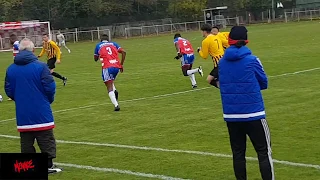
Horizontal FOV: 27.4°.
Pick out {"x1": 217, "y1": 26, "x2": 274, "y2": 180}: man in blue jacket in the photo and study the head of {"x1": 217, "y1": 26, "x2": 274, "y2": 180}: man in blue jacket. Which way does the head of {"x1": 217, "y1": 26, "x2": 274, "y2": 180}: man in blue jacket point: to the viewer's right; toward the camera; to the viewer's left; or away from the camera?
away from the camera

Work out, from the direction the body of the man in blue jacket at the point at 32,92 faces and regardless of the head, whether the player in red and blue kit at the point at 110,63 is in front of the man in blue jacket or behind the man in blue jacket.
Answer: in front

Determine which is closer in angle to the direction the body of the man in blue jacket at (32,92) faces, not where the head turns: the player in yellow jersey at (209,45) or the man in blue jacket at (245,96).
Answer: the player in yellow jersey

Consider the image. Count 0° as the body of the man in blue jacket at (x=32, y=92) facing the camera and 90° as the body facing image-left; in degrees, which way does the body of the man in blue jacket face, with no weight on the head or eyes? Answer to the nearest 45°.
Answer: approximately 180°

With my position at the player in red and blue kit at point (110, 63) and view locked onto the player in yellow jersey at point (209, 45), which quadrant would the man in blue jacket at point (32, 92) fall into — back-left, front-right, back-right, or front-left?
back-right

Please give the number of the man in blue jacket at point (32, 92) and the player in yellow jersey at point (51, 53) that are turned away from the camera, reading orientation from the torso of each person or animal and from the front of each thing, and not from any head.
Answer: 1

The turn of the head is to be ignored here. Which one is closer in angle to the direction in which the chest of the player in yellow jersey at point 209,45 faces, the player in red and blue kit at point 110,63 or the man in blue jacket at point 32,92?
the player in red and blue kit

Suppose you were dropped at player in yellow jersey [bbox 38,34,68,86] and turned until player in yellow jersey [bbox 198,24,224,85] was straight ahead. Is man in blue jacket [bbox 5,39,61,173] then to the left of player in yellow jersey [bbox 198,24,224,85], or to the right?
right
